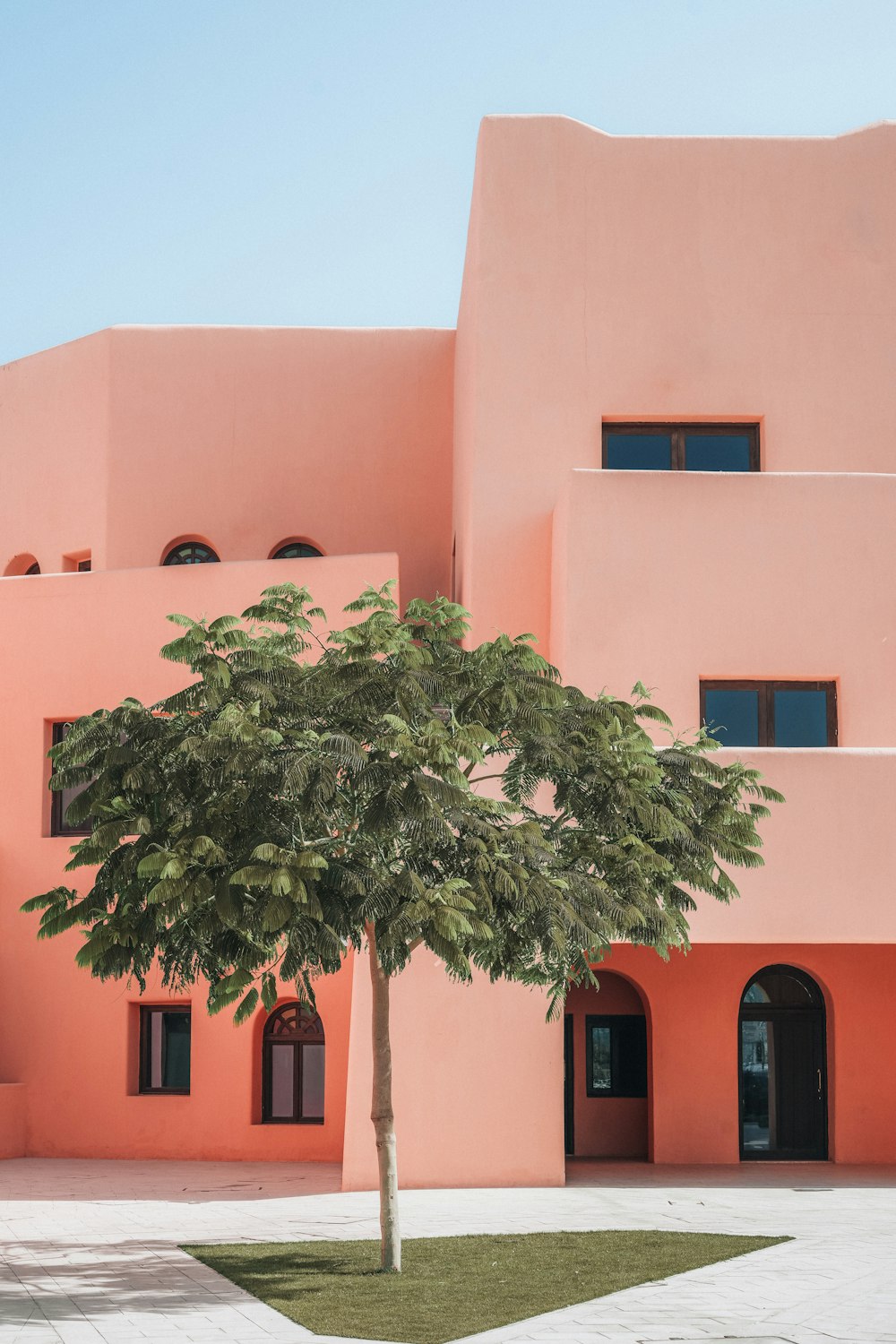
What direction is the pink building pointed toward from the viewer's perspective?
toward the camera
